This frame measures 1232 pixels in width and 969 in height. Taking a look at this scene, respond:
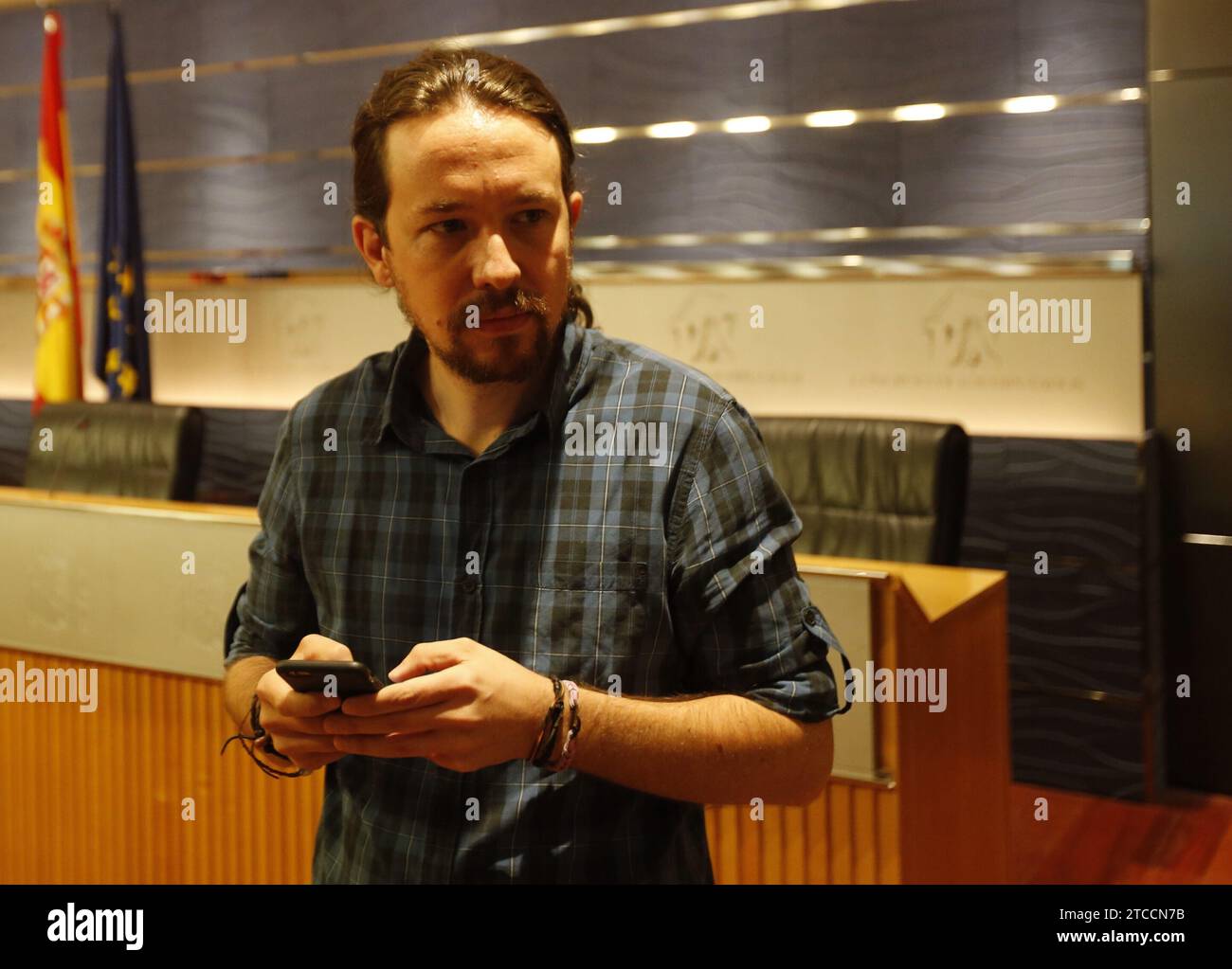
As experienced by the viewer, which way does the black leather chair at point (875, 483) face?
facing the viewer and to the left of the viewer

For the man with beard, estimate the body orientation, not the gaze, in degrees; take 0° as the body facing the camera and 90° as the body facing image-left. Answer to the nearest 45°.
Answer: approximately 0°

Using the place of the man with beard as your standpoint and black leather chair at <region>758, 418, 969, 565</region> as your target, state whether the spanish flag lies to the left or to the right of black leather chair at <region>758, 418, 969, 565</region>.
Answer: left

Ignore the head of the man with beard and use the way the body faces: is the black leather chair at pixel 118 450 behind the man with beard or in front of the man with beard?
behind

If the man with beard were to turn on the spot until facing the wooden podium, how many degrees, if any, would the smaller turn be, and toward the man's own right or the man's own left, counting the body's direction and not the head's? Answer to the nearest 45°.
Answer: approximately 135° to the man's own left

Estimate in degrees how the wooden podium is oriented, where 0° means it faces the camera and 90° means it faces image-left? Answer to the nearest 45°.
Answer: approximately 45°

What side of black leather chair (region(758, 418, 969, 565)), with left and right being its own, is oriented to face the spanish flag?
right

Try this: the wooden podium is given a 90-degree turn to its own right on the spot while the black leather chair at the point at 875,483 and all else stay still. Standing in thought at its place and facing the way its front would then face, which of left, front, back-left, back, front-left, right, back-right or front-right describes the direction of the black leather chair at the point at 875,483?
front-right
